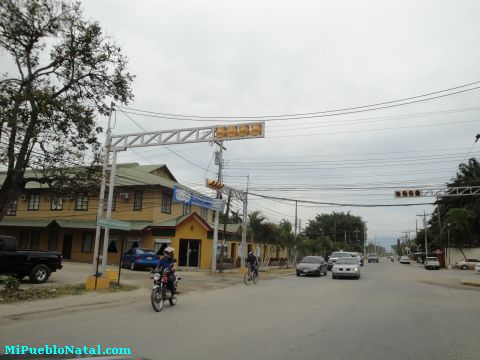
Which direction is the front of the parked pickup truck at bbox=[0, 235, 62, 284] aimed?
to the viewer's left

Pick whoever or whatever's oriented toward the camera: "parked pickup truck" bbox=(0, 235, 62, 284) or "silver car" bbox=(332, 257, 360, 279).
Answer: the silver car

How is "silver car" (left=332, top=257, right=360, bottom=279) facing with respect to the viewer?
toward the camera

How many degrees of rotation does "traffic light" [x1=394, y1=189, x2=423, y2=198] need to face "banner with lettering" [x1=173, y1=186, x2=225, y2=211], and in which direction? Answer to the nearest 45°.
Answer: approximately 45° to its right

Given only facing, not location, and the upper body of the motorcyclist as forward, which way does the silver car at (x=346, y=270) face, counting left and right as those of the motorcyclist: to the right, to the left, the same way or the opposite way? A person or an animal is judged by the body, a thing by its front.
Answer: the same way

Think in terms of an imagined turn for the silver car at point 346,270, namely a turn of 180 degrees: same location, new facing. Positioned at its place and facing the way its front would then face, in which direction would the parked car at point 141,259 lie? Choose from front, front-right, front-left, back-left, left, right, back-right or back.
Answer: left

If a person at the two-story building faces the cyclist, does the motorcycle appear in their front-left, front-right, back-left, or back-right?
front-right

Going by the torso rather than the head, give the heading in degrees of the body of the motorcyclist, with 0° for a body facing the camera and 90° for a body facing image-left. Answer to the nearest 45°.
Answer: approximately 45°

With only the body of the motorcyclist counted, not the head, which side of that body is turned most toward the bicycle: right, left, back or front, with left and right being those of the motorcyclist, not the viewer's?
back

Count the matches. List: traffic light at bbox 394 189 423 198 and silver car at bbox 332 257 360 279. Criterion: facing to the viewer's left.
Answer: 0

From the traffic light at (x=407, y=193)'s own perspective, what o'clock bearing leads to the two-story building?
The two-story building is roughly at 3 o'clock from the traffic light.

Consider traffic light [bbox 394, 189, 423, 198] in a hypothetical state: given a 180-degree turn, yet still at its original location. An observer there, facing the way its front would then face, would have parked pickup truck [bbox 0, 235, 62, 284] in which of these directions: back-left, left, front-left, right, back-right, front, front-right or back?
back-left

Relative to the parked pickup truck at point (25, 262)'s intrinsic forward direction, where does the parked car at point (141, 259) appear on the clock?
the parked car at point (141, 259) is roughly at 4 o'clock from the parked pickup truck at point (25, 262).
